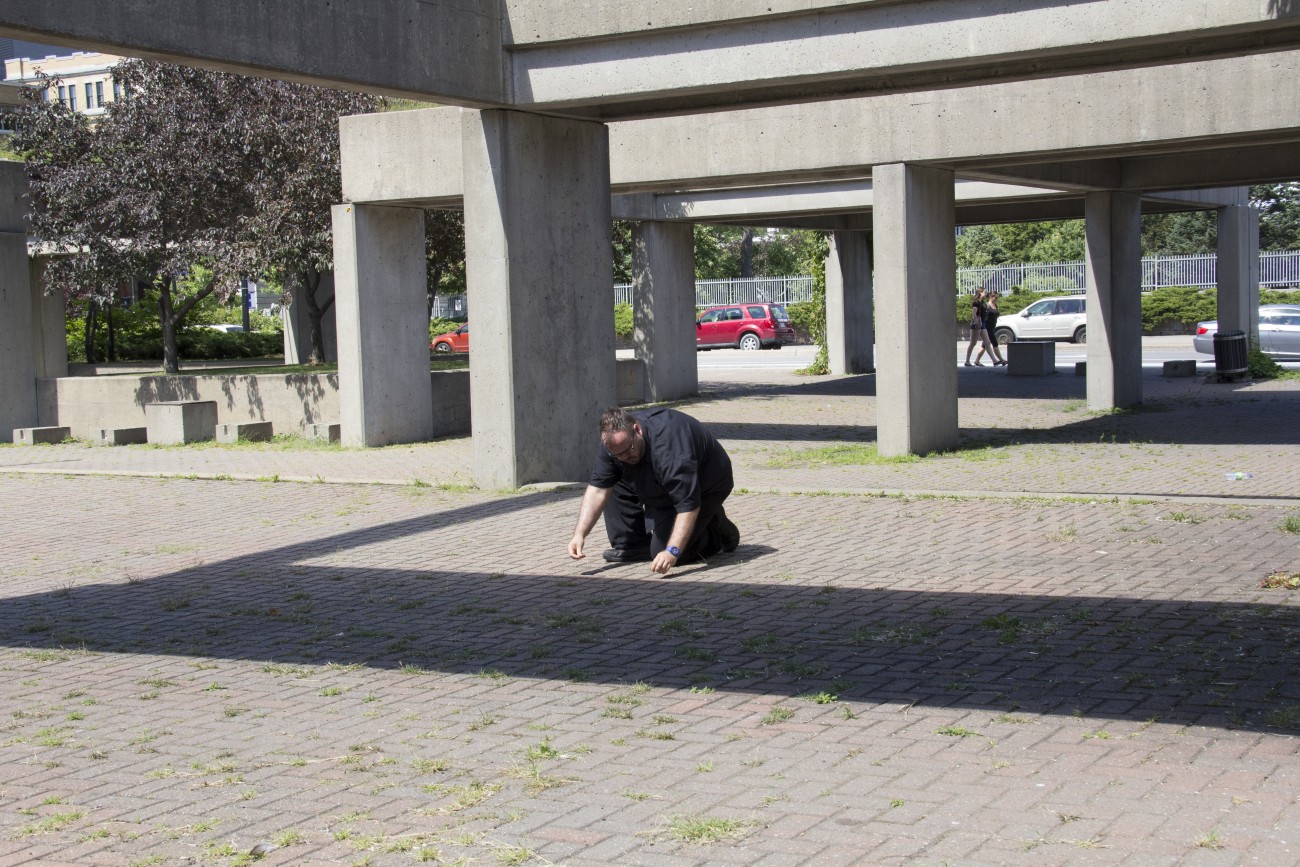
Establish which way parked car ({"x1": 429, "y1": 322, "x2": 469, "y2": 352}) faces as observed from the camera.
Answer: facing to the left of the viewer

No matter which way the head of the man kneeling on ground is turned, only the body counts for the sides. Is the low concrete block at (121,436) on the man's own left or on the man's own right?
on the man's own right

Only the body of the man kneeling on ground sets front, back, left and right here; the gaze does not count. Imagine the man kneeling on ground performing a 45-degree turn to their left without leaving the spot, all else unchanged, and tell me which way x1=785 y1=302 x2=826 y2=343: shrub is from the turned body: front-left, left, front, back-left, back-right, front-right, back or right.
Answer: back

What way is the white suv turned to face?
to the viewer's left

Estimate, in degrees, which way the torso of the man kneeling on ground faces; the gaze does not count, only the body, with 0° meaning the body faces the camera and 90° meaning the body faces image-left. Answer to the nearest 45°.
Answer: approximately 45°

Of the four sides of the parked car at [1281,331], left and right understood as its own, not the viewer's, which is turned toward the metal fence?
left

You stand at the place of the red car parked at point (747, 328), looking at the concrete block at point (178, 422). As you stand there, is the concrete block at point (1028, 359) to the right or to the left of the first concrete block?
left

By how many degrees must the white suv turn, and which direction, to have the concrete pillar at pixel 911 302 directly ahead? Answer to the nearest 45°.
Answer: approximately 90° to its left

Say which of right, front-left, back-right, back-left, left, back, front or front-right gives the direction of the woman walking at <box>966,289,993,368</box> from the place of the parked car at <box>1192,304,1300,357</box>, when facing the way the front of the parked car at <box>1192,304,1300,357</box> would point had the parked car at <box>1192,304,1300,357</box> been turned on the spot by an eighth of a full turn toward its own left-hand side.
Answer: back-left

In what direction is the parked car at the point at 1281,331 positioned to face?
to the viewer's right

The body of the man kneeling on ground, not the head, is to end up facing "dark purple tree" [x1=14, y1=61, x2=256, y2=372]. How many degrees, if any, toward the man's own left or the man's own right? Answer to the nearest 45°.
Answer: approximately 90° to the man's own right
